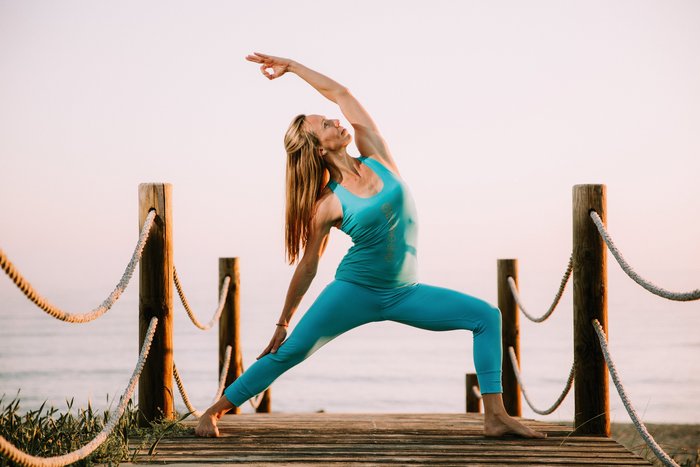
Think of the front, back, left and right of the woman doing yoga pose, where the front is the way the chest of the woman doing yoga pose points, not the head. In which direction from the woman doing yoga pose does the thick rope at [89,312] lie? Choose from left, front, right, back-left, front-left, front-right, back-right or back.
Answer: right

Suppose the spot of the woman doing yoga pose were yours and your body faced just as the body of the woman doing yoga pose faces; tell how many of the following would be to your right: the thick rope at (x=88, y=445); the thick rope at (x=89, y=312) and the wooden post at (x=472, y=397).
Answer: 2

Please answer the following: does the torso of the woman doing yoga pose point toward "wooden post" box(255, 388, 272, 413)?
no

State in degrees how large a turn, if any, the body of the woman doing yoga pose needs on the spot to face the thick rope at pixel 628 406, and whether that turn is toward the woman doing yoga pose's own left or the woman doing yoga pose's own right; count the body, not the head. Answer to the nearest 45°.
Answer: approximately 45° to the woman doing yoga pose's own left

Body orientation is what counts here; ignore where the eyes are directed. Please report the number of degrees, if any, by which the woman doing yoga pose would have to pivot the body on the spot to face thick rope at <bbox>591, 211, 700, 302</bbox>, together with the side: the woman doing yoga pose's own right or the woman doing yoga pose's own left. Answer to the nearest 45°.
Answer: approximately 45° to the woman doing yoga pose's own left

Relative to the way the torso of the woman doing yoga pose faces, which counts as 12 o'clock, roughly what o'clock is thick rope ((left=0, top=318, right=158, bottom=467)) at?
The thick rope is roughly at 3 o'clock from the woman doing yoga pose.

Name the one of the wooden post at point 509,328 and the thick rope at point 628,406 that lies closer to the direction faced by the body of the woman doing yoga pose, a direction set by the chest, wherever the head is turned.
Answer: the thick rope

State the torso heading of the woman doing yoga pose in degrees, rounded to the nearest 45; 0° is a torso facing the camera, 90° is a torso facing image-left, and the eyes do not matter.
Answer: approximately 315°

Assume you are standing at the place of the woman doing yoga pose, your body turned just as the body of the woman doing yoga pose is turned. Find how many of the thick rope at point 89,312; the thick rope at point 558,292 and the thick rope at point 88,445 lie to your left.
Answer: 1

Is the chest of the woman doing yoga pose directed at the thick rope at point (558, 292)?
no

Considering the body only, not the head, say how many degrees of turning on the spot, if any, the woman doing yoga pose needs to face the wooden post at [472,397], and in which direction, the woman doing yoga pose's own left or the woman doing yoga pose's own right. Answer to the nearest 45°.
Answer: approximately 135° to the woman doing yoga pose's own left

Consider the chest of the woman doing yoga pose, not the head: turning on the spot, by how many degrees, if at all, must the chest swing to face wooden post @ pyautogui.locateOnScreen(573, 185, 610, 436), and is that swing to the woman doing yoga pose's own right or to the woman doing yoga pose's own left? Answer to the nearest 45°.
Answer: approximately 45° to the woman doing yoga pose's own left

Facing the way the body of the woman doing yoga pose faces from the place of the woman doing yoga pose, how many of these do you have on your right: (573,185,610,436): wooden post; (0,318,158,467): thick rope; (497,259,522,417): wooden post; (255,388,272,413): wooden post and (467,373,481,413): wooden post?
1
